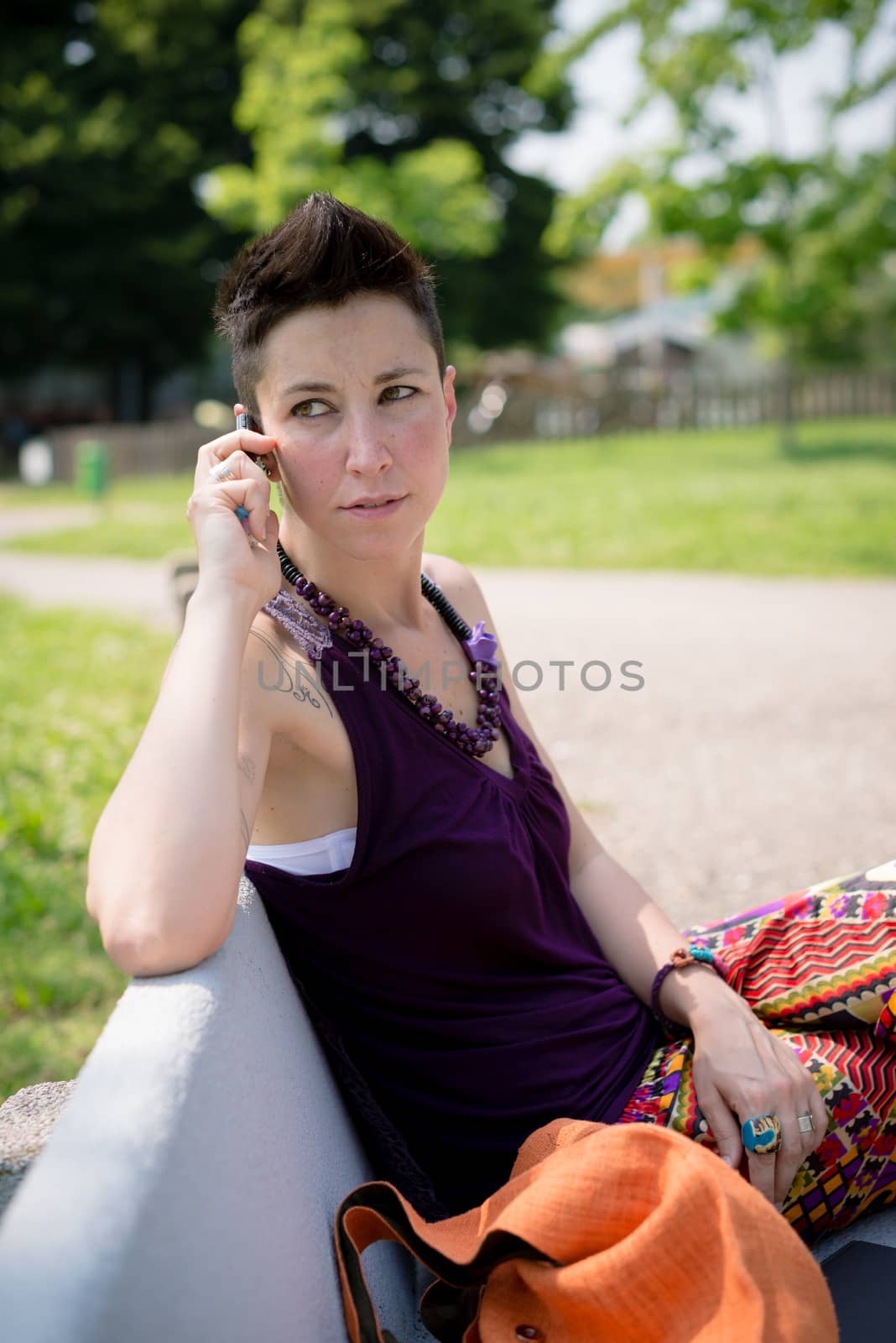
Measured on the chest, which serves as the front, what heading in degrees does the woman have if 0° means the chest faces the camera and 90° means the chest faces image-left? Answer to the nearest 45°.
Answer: approximately 315°
